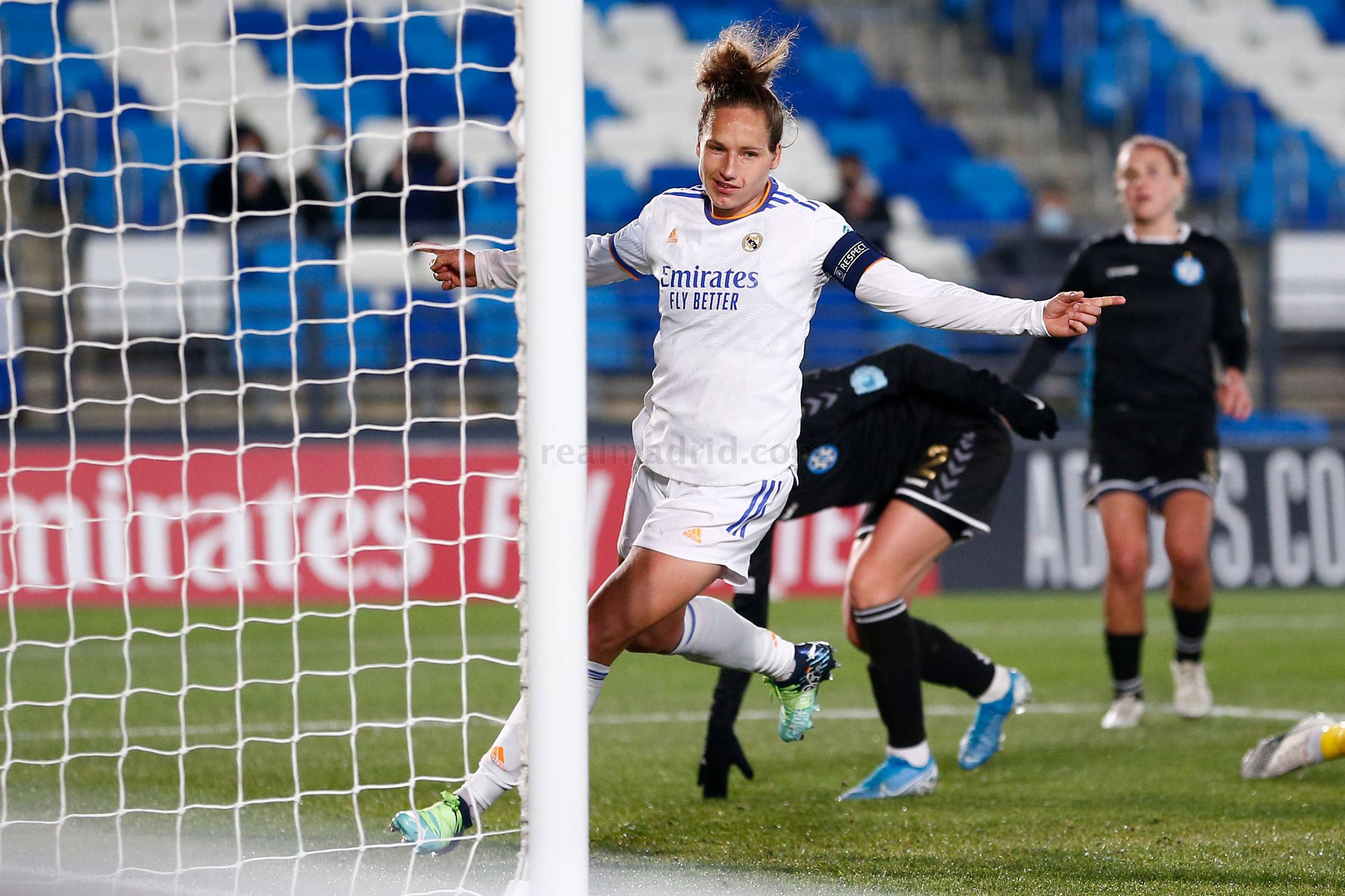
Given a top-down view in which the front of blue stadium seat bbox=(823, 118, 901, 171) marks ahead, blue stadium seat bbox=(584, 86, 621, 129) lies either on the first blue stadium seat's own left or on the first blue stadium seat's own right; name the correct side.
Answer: on the first blue stadium seat's own right

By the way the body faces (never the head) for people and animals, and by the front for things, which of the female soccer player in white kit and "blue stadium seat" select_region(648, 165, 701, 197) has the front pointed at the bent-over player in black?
the blue stadium seat

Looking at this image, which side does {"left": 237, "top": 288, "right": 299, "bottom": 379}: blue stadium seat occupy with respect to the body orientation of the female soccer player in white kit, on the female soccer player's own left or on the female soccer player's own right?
on the female soccer player's own right

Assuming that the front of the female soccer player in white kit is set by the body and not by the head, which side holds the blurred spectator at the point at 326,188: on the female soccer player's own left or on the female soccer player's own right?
on the female soccer player's own right

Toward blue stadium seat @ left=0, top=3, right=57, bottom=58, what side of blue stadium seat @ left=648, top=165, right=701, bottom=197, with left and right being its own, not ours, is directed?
right

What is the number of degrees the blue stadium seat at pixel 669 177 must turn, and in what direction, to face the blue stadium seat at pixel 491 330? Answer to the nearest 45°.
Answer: approximately 45° to its right

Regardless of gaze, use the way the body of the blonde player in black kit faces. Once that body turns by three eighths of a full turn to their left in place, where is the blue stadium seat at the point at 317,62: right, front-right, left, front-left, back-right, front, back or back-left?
left

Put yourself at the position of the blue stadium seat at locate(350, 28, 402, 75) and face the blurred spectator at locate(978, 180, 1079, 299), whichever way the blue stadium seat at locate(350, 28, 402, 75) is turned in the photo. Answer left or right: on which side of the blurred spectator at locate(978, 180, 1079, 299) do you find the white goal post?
right
